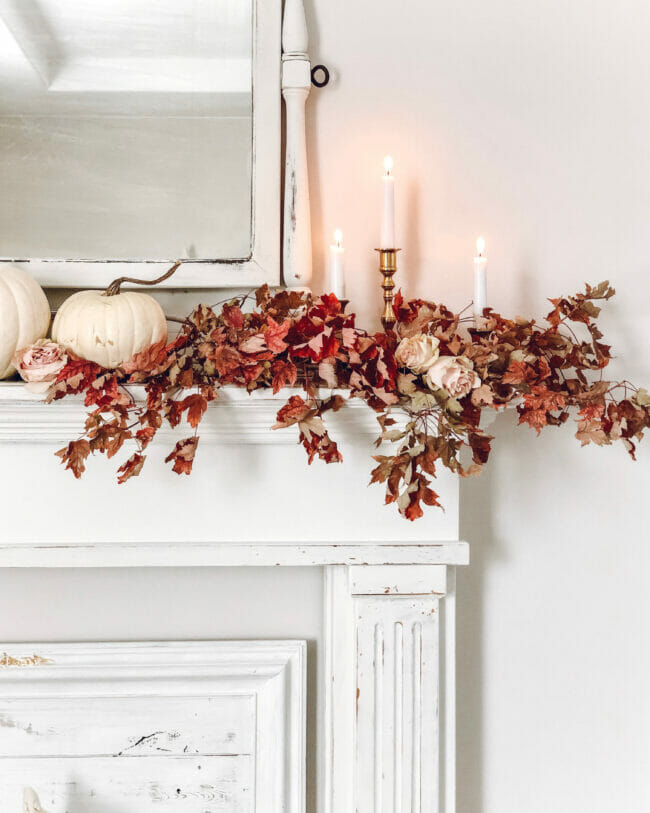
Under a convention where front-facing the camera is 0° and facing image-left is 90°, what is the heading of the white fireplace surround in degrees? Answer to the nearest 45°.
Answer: approximately 0°
